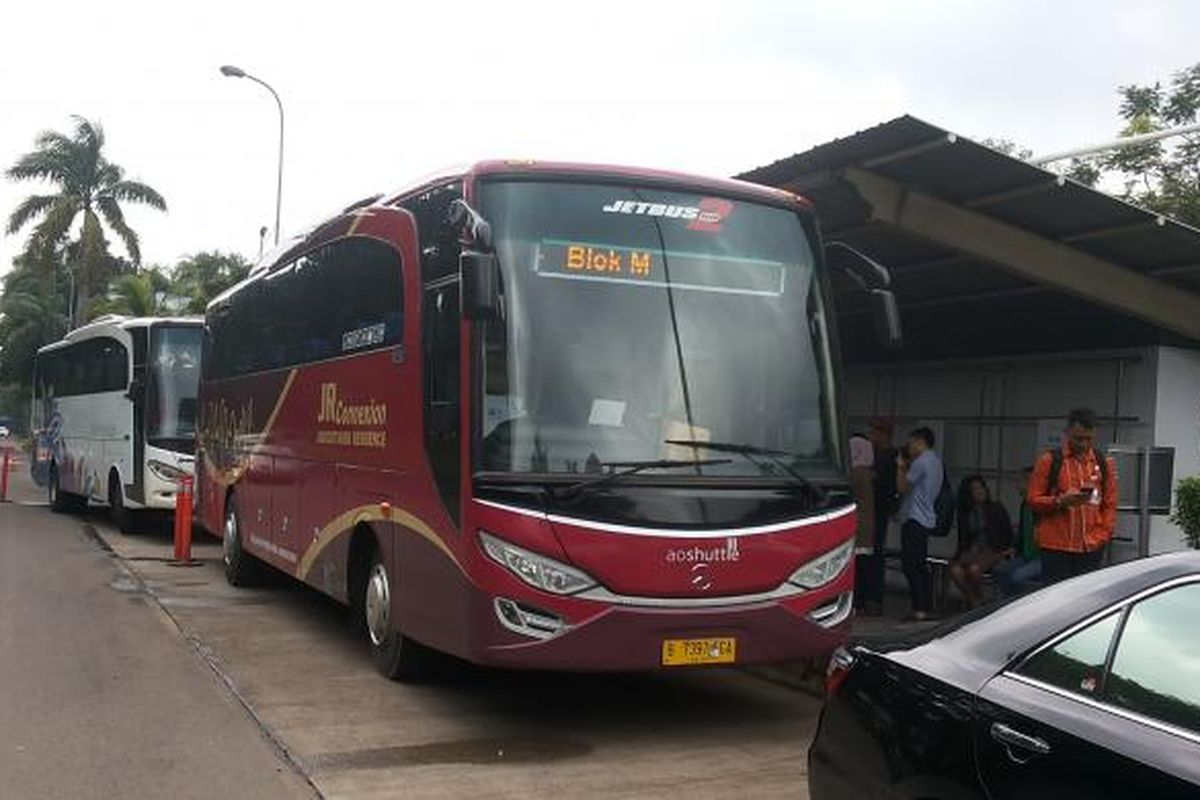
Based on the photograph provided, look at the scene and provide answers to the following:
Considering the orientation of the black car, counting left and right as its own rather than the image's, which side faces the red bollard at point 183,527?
back

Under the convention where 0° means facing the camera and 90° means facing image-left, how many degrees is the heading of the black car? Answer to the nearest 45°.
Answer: approximately 315°

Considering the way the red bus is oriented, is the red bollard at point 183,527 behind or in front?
behind

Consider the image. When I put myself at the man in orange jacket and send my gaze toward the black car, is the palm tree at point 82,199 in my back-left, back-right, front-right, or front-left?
back-right

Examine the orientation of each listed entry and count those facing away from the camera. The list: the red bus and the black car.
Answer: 0

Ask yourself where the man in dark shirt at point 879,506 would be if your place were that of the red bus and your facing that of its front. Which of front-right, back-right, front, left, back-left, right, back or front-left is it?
left

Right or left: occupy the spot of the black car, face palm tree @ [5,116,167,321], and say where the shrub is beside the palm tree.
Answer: right

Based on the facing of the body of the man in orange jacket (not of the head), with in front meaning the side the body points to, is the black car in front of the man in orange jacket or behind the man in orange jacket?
in front

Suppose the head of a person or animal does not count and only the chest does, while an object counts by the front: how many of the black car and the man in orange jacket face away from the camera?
0

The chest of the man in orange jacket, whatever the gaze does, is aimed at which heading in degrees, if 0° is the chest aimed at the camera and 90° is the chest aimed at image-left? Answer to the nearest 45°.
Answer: approximately 0°

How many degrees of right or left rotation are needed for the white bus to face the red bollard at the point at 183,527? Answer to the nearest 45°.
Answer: approximately 45° to its right
